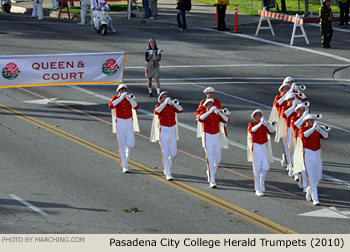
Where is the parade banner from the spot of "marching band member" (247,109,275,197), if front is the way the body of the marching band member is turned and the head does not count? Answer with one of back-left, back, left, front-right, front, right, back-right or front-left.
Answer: back-right

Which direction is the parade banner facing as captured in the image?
toward the camera

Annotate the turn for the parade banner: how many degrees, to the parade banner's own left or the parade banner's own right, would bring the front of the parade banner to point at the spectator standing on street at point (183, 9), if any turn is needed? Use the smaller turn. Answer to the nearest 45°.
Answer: approximately 135° to the parade banner's own left

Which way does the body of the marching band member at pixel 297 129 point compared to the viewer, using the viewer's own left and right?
facing the viewer and to the right of the viewer

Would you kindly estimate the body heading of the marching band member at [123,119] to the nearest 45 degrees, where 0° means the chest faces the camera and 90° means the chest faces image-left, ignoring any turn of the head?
approximately 0°

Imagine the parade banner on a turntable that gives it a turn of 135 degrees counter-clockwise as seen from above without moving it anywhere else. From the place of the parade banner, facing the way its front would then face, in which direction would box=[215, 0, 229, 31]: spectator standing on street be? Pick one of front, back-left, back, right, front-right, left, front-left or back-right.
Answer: front

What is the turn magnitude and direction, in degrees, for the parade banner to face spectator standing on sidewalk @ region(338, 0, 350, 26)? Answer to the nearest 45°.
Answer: approximately 135° to its left

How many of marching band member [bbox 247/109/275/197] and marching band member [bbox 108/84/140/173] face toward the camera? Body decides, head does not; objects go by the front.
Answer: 2

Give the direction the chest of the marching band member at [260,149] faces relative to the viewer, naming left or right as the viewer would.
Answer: facing the viewer
